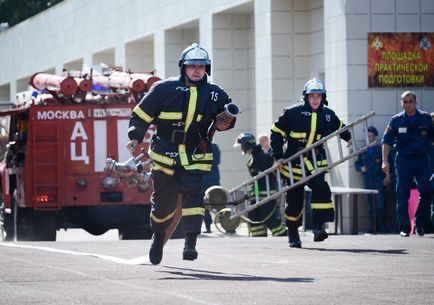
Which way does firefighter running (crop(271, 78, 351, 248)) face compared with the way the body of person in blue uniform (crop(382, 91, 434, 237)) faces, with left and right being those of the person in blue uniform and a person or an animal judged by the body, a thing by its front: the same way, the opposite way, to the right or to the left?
the same way

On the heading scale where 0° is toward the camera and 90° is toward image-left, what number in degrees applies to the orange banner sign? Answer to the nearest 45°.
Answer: approximately 0°

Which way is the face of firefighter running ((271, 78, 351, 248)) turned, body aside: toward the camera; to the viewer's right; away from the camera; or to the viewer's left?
toward the camera

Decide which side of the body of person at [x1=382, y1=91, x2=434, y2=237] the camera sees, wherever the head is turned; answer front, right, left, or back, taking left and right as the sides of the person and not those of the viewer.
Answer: front

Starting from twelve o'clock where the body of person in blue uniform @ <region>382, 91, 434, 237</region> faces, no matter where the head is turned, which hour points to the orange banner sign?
The orange banner sign is roughly at 6 o'clock from the person in blue uniform.

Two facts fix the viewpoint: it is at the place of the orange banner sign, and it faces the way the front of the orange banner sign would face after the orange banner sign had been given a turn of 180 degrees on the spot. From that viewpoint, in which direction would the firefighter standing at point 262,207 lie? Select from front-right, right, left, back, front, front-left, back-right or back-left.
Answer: back-left

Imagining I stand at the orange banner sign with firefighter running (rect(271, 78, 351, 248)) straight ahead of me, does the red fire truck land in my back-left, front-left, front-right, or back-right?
front-right

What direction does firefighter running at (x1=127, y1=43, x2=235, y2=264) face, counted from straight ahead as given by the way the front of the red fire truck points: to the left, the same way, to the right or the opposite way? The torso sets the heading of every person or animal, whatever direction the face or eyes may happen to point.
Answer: the opposite way

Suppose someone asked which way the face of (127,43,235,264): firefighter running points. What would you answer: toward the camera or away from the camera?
toward the camera

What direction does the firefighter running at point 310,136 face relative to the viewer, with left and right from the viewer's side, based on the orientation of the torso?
facing the viewer

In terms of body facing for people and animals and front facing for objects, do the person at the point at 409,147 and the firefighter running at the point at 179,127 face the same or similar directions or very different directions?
same or similar directions

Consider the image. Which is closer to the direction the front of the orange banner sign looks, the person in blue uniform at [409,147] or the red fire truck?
the person in blue uniform
